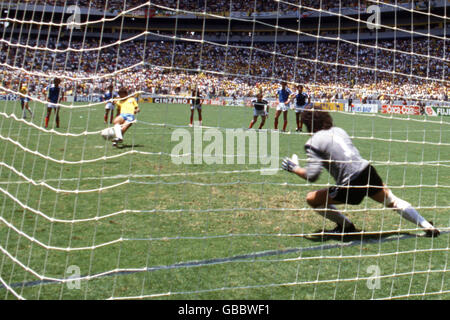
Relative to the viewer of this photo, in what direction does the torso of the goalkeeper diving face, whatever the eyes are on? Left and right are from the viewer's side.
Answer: facing away from the viewer and to the left of the viewer
